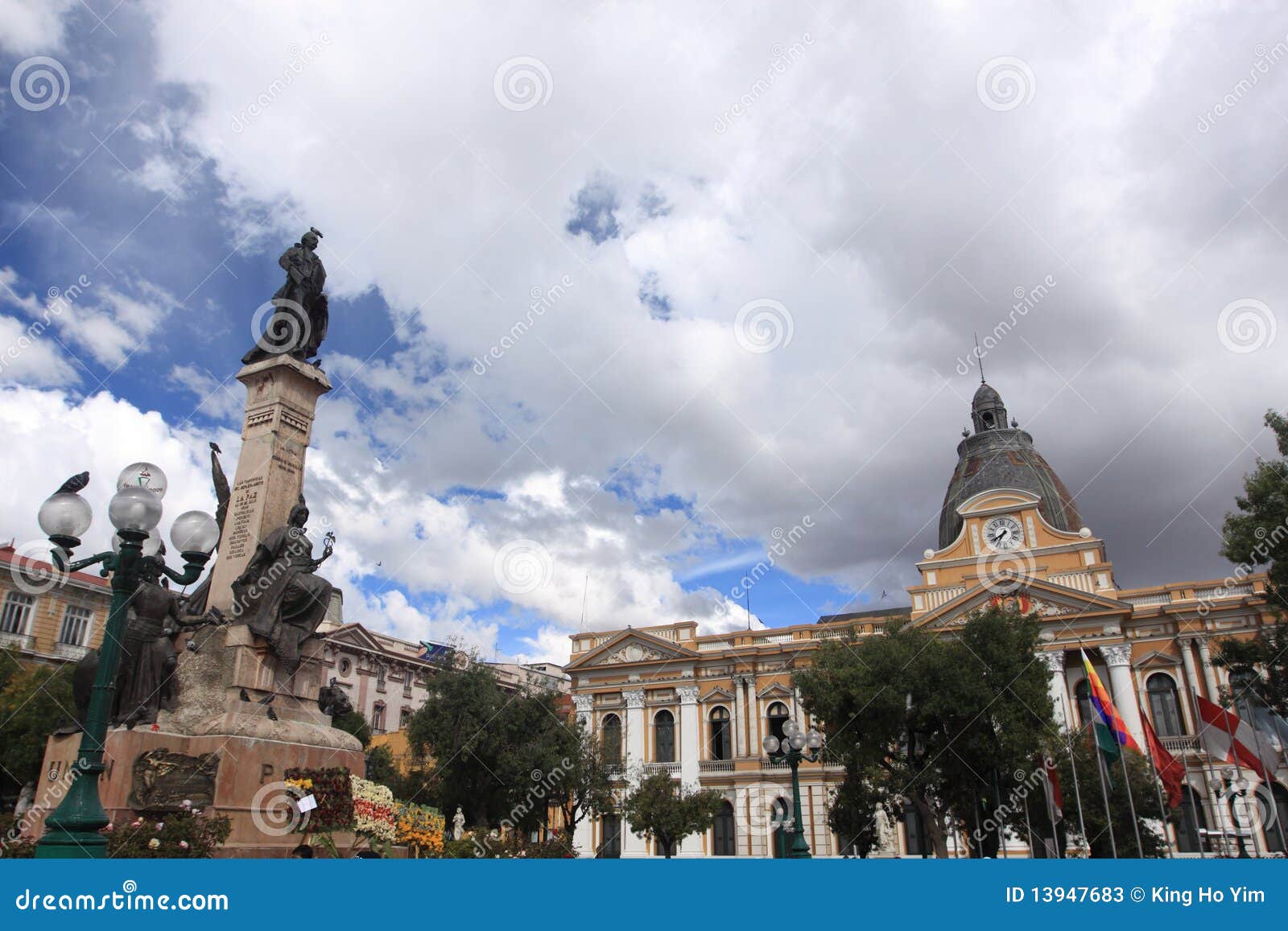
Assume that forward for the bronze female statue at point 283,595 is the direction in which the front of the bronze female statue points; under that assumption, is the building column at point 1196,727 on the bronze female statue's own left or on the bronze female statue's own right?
on the bronze female statue's own left

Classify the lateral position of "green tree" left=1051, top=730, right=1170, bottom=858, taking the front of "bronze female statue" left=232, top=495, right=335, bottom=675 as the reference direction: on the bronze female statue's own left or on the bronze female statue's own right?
on the bronze female statue's own left

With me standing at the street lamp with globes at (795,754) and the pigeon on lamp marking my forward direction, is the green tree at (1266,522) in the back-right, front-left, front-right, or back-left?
back-left

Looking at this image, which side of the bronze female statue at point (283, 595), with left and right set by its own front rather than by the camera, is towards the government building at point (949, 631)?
left

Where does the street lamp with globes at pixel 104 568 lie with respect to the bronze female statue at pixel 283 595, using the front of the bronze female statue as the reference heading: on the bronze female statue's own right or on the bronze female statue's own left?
on the bronze female statue's own right

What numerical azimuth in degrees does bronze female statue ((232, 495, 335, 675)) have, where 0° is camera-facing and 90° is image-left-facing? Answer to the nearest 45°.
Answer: approximately 315°
